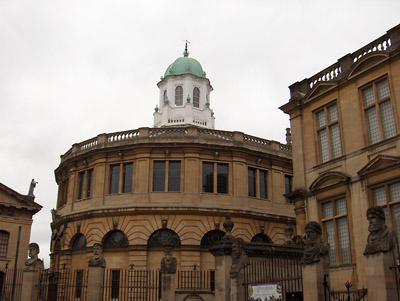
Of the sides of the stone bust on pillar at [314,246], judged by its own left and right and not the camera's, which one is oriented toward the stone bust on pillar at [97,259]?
right

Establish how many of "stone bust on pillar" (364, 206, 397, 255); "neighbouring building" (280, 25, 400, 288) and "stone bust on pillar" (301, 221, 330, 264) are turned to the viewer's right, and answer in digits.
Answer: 0

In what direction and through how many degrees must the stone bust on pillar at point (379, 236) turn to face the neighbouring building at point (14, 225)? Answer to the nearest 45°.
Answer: approximately 90° to its right

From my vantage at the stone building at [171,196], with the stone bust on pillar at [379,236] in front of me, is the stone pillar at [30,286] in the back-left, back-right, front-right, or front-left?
front-right

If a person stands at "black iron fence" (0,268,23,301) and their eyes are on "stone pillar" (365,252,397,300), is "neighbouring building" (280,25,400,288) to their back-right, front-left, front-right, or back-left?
front-left

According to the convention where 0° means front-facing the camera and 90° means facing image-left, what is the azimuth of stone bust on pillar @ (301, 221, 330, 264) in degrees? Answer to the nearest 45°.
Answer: approximately 45°

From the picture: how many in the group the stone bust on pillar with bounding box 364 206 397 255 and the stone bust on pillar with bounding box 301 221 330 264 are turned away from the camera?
0

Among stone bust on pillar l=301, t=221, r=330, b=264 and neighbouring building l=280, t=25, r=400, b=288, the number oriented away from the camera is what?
0

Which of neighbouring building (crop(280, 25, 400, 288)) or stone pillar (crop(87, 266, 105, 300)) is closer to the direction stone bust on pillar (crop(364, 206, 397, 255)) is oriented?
the stone pillar

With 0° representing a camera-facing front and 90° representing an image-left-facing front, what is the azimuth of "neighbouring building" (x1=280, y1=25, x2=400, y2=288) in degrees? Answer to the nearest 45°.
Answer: approximately 45°

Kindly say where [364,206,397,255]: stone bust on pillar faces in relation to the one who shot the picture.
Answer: facing the viewer and to the left of the viewer

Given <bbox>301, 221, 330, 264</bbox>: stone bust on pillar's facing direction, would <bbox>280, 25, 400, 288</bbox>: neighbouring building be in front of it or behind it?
behind

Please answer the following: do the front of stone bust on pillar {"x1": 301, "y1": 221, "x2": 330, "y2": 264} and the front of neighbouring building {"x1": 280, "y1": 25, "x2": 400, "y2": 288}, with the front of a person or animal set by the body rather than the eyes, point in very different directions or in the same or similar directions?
same or similar directions

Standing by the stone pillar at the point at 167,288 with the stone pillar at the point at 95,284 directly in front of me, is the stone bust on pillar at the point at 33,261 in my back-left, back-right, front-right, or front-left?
front-right

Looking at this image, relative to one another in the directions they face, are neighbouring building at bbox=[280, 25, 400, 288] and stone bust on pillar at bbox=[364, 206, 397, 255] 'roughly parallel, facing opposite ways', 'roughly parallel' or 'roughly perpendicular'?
roughly parallel
